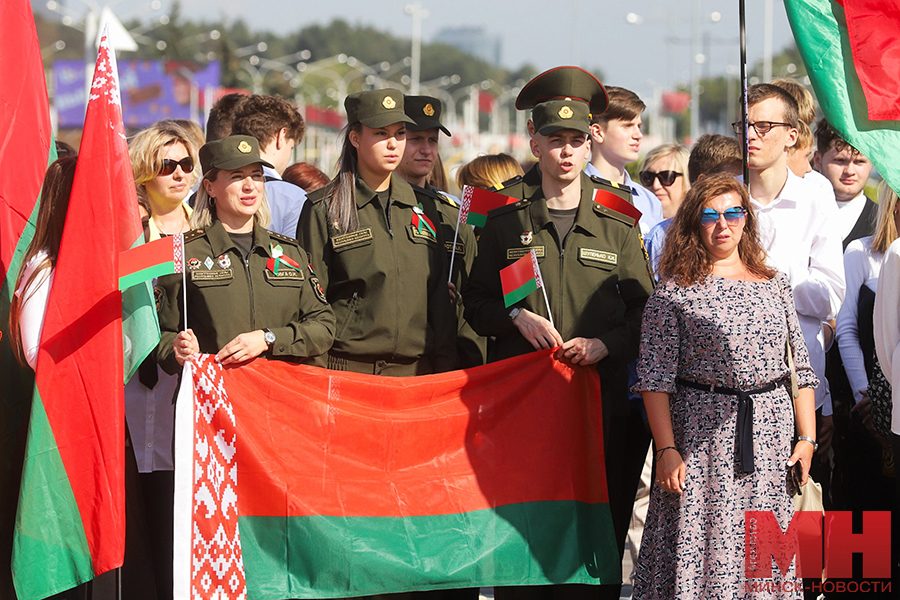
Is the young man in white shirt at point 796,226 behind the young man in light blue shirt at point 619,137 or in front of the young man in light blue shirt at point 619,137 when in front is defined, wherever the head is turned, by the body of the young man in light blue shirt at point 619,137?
in front

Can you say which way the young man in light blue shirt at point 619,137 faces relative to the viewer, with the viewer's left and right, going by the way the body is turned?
facing the viewer and to the right of the viewer

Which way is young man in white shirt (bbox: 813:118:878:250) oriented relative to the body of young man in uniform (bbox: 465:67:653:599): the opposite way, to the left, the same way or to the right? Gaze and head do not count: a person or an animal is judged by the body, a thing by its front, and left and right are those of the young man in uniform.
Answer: the same way

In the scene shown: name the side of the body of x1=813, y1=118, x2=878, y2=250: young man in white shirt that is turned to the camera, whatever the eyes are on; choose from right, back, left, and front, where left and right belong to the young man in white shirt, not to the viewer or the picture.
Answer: front

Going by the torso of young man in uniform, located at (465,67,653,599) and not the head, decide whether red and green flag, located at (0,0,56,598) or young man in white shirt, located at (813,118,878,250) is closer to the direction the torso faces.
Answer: the red and green flag

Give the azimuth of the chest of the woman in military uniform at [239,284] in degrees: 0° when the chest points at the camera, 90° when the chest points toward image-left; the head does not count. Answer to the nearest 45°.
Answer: approximately 0°

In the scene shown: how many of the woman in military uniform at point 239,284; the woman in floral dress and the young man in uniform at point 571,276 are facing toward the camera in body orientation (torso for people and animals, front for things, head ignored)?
3

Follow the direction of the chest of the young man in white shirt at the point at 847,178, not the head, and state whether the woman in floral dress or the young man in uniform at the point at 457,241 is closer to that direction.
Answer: the woman in floral dress

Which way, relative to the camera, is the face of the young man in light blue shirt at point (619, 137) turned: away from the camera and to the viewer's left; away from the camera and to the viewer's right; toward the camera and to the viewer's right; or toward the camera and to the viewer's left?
toward the camera and to the viewer's right

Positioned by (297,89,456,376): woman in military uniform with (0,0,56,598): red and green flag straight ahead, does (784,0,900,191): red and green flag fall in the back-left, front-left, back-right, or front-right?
back-left

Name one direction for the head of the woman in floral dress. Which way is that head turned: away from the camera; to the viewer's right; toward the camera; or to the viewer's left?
toward the camera

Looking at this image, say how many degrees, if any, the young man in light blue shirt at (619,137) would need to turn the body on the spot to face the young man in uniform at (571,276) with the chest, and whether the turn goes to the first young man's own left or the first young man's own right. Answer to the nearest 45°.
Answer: approximately 45° to the first young man's own right

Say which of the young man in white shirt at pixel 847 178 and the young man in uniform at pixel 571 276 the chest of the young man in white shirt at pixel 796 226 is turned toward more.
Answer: the young man in uniform

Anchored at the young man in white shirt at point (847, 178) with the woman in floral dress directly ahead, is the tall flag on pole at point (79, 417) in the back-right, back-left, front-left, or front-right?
front-right

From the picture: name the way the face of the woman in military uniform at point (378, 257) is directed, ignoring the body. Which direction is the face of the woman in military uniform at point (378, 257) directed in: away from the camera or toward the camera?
toward the camera
